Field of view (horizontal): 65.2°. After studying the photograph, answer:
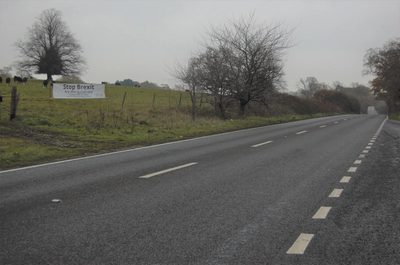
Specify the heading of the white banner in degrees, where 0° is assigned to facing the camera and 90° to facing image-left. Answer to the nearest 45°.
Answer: approximately 0°

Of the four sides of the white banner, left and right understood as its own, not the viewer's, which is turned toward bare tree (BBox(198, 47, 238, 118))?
left
